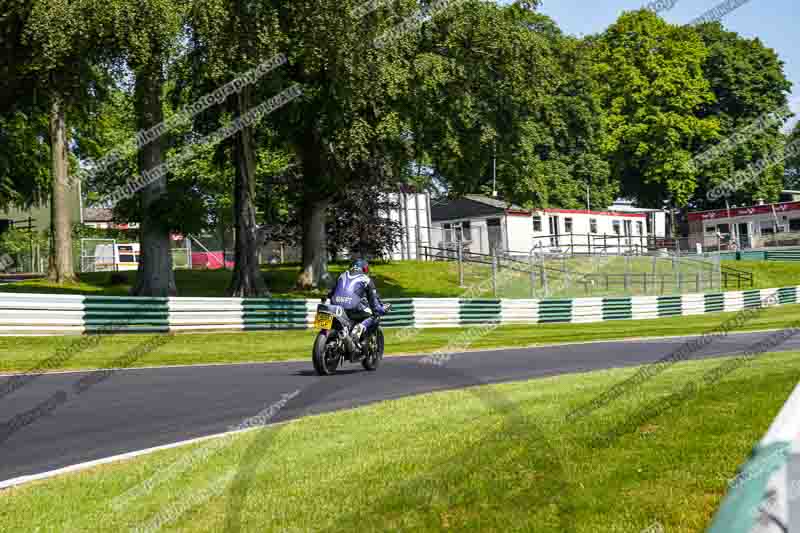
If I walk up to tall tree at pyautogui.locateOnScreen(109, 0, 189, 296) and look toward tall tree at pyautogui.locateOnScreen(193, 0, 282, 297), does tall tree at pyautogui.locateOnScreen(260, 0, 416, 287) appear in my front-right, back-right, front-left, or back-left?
front-left

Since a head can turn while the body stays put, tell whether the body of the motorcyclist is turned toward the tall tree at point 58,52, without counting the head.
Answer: no

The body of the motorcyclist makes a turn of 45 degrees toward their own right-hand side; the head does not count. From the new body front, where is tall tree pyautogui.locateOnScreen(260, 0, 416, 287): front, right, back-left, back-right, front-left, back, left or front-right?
left

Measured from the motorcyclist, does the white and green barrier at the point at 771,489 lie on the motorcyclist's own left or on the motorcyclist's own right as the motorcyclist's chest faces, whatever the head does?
on the motorcyclist's own right

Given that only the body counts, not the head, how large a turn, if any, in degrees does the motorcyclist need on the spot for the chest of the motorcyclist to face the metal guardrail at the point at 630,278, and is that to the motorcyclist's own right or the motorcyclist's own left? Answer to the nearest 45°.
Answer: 0° — they already face it

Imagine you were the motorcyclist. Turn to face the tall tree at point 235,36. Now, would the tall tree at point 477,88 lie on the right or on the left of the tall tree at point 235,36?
right

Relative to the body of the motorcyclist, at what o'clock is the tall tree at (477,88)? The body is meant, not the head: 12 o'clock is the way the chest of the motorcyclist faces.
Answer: The tall tree is roughly at 11 o'clock from the motorcyclist.

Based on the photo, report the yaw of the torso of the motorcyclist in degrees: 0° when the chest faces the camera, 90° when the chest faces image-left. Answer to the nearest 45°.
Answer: approximately 225°

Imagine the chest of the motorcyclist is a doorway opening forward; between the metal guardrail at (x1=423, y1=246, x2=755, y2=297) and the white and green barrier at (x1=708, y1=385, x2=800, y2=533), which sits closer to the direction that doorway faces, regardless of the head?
the metal guardrail

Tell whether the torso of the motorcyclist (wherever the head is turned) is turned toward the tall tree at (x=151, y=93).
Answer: no

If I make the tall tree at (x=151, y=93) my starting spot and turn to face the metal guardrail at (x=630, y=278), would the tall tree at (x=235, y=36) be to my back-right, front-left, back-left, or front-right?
front-right
